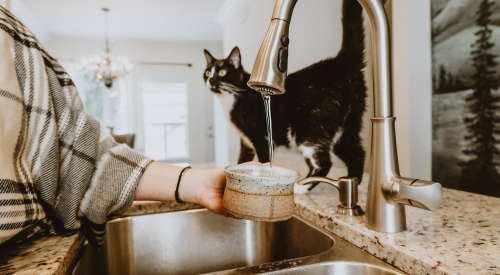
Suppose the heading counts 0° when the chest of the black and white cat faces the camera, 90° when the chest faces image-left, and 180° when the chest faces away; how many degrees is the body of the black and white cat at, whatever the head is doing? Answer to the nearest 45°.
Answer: approximately 90°

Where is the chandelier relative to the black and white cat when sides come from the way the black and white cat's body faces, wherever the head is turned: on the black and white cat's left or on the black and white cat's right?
on the black and white cat's right

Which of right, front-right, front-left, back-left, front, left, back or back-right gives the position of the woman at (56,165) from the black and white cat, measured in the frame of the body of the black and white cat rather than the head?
front-left
